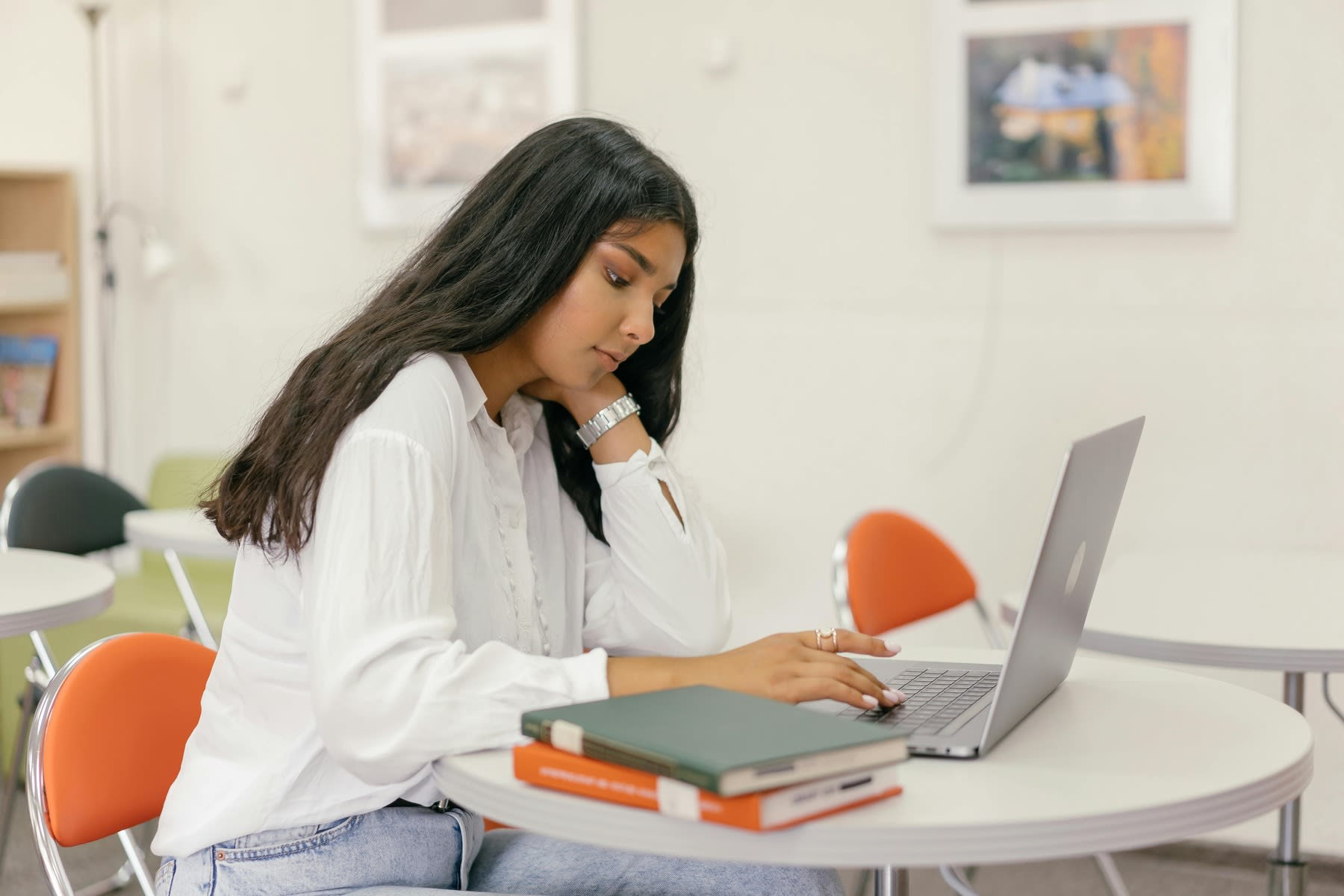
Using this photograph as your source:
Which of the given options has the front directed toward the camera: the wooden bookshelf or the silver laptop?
the wooden bookshelf

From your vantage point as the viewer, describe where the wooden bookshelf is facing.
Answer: facing the viewer

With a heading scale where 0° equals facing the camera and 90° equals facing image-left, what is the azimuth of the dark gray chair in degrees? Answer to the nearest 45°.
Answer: approximately 315°

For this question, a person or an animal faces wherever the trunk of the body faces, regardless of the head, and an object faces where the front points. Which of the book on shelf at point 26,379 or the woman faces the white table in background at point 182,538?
the book on shelf

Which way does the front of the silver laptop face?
to the viewer's left

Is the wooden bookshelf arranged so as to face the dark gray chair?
yes

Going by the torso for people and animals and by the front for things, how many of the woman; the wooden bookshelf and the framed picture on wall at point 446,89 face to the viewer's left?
0

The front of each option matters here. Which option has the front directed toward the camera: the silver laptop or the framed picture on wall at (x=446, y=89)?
the framed picture on wall

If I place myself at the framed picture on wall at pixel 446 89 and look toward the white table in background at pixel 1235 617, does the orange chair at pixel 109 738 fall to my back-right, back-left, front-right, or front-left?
front-right

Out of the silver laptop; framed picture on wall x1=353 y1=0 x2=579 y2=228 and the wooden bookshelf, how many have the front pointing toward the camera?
2
